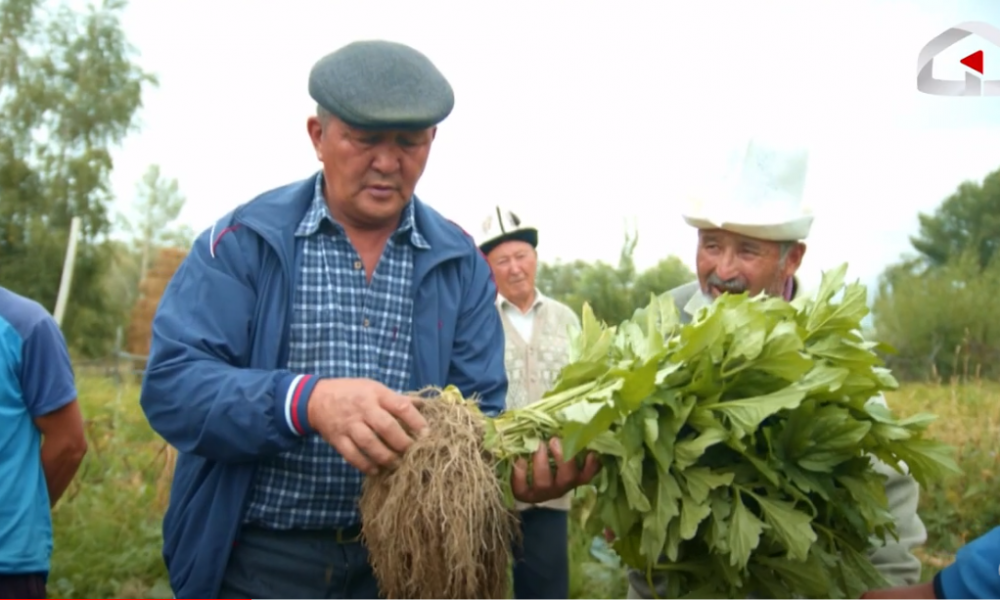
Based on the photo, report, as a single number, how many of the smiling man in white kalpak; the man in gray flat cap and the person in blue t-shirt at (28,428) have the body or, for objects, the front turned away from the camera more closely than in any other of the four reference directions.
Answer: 0

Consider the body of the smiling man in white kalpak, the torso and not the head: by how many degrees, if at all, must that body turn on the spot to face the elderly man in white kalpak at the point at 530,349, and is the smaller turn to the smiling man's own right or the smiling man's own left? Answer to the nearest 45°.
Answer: approximately 90° to the smiling man's own right

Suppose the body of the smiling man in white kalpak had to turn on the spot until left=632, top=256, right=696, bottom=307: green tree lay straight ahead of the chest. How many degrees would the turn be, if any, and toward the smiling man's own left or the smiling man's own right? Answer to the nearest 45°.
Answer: approximately 135° to the smiling man's own right

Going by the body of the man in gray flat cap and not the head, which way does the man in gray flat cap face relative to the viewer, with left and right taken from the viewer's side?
facing the viewer and to the right of the viewer

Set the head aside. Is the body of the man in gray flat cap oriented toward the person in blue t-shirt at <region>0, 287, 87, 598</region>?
no

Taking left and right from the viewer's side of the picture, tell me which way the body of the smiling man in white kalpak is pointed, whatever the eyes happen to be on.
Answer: facing the viewer and to the left of the viewer

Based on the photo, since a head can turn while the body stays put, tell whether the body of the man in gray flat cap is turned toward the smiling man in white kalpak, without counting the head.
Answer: no

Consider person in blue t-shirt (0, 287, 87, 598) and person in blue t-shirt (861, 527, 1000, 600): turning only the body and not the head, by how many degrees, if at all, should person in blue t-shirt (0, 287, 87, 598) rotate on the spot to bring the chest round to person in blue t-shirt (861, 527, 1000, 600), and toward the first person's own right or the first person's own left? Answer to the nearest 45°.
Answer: approximately 45° to the first person's own left

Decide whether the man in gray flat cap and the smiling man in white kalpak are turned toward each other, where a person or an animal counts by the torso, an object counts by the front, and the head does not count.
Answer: no

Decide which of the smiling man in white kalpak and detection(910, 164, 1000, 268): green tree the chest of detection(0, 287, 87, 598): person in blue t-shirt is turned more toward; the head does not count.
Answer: the smiling man in white kalpak

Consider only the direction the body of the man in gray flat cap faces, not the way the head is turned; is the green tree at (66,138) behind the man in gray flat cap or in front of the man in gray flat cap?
behind

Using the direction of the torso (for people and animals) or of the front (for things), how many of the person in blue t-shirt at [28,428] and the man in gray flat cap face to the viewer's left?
0

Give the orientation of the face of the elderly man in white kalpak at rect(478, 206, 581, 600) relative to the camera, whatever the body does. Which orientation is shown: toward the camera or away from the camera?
toward the camera

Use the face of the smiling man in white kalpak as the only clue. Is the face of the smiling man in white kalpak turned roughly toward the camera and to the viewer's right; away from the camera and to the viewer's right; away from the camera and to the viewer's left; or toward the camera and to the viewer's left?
toward the camera and to the viewer's left
